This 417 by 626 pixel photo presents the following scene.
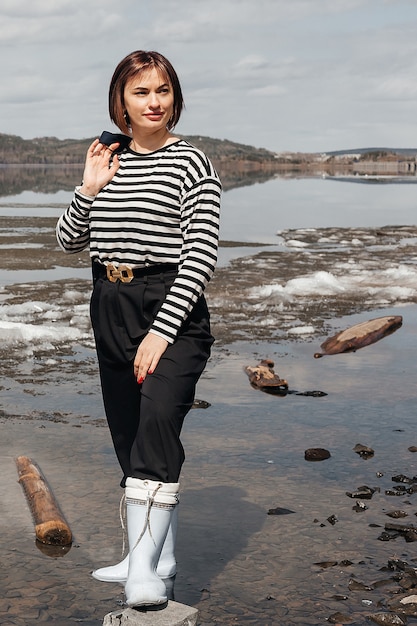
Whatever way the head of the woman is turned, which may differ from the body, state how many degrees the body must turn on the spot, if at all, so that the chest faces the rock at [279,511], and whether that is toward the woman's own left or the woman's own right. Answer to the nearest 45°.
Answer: approximately 180°

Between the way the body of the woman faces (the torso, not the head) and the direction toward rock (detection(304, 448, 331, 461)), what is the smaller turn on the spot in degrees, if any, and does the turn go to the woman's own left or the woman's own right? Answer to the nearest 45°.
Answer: approximately 180°

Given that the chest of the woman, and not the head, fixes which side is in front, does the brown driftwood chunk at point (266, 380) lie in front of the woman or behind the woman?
behind

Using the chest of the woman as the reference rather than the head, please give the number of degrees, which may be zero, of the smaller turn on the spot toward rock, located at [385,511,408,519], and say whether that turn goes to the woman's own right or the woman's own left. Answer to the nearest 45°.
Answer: approximately 180°

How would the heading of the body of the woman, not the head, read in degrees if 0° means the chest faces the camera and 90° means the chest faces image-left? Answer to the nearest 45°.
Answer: approximately 45°

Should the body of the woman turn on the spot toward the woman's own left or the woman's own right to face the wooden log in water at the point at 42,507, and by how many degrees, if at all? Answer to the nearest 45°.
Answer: approximately 90° to the woman's own right

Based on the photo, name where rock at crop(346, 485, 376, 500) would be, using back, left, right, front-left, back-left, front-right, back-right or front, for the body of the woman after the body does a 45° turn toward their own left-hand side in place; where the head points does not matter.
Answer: back-left

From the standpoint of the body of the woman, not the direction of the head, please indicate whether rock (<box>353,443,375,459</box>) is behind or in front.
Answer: behind
